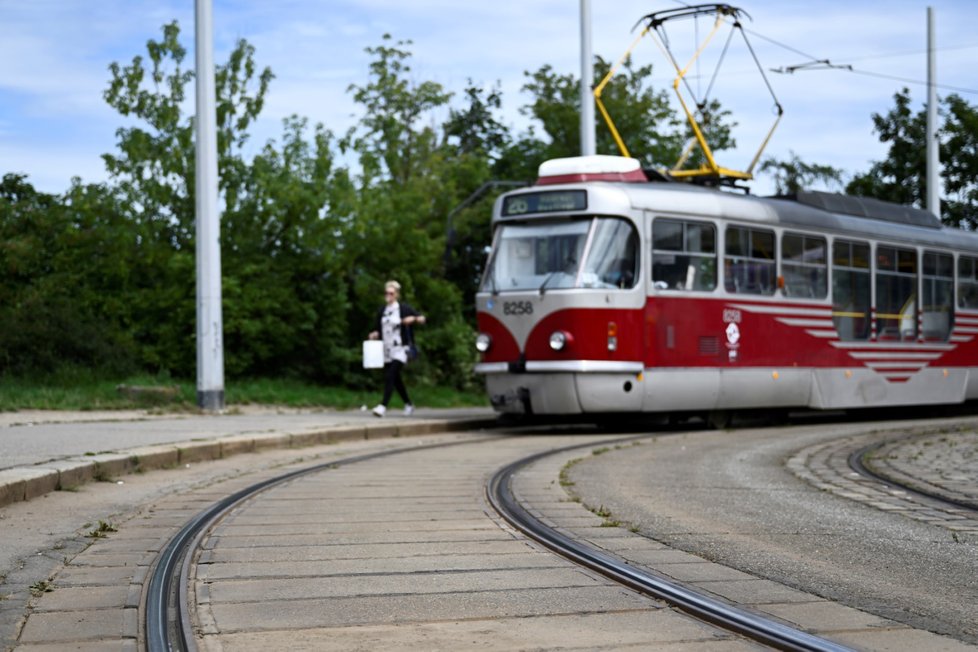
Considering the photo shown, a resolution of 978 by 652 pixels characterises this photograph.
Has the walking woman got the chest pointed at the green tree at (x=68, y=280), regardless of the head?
no

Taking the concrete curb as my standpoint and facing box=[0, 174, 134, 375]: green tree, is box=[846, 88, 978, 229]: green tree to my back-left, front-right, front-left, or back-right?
front-right

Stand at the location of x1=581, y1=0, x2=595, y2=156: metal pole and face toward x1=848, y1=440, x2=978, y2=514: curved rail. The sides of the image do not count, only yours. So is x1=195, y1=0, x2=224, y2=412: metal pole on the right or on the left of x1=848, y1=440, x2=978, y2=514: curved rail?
right

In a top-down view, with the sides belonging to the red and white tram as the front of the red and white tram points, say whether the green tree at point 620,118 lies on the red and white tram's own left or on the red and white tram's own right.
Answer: on the red and white tram's own right

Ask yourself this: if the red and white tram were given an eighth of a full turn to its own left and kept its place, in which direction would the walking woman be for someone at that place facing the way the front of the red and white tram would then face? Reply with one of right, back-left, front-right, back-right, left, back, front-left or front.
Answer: right

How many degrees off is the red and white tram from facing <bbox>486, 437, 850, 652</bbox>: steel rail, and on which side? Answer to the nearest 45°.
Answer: approximately 45° to its left

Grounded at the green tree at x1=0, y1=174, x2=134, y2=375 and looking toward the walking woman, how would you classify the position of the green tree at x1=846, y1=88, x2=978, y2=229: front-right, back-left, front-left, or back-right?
front-left

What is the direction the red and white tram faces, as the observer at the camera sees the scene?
facing the viewer and to the left of the viewer

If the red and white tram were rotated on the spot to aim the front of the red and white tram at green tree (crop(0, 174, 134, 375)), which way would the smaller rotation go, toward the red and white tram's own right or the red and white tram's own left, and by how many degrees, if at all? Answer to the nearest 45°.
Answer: approximately 45° to the red and white tram's own right
